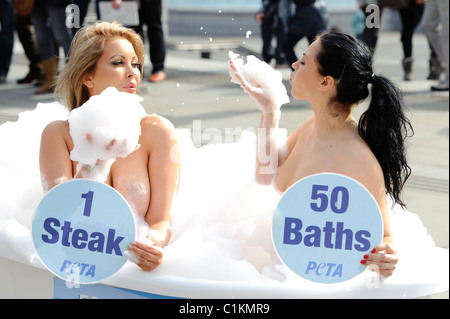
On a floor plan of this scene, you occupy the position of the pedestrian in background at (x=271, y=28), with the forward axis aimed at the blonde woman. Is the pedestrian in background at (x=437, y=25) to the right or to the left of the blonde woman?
left

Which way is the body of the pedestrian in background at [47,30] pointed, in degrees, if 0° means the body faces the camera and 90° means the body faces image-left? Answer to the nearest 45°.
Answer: approximately 45°

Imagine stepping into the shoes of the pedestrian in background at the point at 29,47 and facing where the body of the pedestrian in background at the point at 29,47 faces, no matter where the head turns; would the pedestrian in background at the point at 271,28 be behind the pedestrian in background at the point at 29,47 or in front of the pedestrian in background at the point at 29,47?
behind
